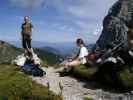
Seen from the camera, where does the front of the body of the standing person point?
toward the camera

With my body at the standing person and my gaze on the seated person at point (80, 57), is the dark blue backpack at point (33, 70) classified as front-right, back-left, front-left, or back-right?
front-right

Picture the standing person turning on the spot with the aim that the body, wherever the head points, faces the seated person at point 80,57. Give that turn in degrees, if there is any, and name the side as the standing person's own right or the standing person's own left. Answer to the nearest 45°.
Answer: approximately 45° to the standing person's own left

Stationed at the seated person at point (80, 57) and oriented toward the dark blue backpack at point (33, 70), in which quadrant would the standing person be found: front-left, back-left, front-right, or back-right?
front-right

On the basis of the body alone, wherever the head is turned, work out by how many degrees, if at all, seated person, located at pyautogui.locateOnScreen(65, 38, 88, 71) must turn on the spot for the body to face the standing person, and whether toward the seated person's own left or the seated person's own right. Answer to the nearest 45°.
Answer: approximately 45° to the seated person's own right

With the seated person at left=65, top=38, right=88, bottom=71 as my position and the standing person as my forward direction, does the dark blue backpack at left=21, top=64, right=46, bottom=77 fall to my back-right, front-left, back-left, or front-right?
front-left

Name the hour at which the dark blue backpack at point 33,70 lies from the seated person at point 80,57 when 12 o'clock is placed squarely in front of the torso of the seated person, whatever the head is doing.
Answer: The dark blue backpack is roughly at 12 o'clock from the seated person.

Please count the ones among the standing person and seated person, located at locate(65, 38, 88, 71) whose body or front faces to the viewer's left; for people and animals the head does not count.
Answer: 1

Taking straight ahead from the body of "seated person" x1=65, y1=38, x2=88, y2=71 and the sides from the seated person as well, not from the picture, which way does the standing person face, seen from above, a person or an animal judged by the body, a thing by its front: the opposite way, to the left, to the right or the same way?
to the left

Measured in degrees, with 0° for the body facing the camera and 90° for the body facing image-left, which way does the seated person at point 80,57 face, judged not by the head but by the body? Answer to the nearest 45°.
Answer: approximately 90°
